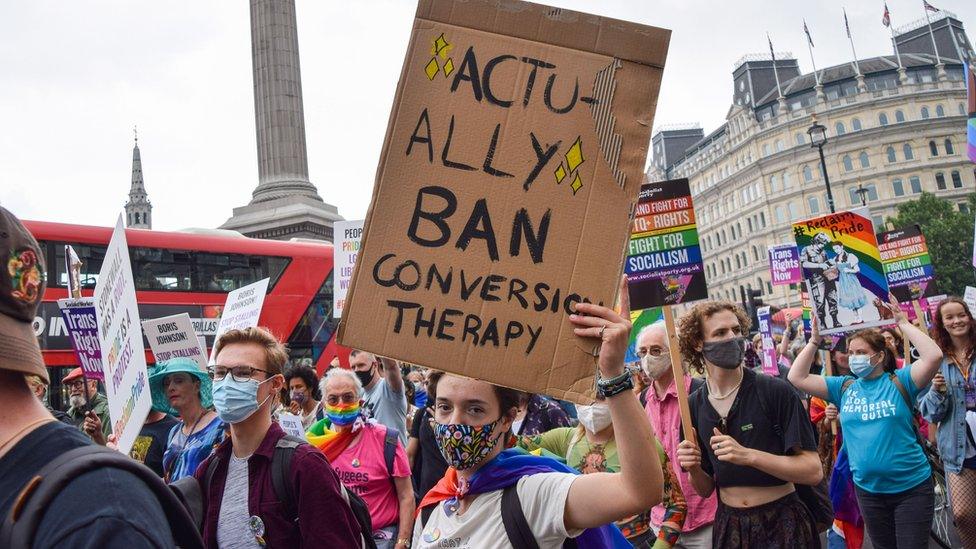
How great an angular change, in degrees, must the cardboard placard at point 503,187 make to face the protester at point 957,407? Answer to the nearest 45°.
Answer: approximately 135° to its left

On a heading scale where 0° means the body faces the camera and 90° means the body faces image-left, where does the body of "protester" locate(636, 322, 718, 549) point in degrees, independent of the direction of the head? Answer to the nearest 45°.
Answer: approximately 45°

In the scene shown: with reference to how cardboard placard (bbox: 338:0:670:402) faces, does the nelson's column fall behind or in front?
behind

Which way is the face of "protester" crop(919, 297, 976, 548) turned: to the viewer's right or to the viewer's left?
to the viewer's left

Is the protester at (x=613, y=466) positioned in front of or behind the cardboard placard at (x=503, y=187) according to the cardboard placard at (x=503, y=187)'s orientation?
behind

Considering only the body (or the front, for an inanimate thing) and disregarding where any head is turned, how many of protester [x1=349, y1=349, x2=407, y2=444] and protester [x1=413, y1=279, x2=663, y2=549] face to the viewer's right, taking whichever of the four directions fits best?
0

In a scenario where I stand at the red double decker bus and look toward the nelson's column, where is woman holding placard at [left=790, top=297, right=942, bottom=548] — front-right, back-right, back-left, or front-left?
back-right

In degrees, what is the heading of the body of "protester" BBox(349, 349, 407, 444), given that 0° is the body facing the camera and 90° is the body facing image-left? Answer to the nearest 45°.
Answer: approximately 45°
